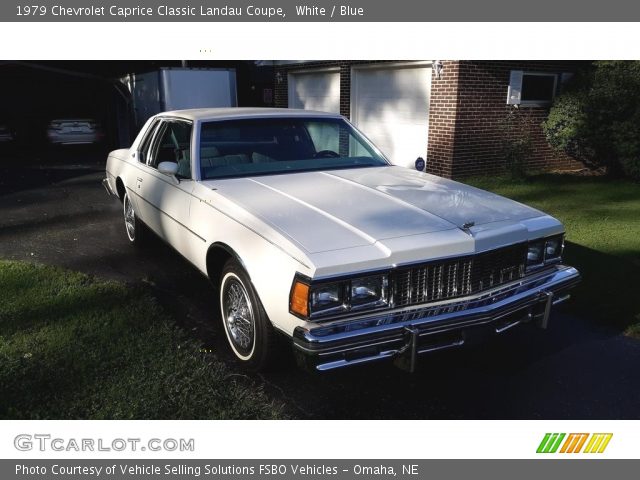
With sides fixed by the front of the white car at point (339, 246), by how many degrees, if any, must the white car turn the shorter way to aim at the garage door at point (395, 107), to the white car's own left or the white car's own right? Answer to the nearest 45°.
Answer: approximately 135° to the white car's own left

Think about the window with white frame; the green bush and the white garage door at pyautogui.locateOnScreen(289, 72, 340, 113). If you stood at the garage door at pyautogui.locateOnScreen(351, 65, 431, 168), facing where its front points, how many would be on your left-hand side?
2

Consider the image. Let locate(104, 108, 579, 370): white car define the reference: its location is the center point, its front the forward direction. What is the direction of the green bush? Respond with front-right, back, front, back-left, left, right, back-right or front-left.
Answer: left

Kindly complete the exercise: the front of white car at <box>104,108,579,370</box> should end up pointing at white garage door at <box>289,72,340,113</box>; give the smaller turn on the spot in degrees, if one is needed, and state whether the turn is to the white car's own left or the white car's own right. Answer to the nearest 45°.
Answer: approximately 135° to the white car's own left

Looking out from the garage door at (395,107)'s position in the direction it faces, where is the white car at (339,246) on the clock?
The white car is roughly at 12 o'clock from the garage door.

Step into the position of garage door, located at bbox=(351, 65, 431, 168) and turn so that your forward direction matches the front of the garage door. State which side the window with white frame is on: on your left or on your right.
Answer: on your left

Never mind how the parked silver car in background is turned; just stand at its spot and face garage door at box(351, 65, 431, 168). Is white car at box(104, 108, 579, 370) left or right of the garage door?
right

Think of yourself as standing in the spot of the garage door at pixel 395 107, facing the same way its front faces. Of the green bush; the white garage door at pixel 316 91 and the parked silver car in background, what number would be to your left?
1

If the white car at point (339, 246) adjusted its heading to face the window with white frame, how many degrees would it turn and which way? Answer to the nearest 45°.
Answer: approximately 90° to its left

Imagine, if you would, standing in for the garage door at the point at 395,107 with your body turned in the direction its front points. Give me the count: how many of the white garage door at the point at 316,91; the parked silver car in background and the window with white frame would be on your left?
1

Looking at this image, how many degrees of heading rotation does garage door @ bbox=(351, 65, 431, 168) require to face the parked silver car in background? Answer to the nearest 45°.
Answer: approximately 135° to its right

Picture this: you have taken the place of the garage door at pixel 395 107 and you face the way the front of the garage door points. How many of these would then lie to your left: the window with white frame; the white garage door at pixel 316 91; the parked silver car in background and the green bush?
2

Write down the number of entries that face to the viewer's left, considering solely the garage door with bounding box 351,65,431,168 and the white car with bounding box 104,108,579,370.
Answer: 0

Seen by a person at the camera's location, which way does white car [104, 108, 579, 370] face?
facing the viewer and to the right of the viewer

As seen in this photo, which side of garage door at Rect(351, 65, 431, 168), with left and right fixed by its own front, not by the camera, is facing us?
front
